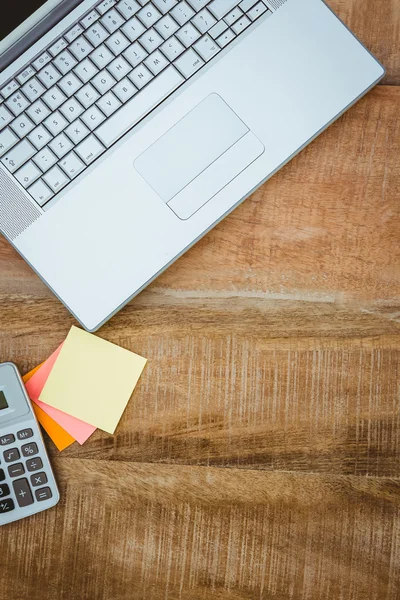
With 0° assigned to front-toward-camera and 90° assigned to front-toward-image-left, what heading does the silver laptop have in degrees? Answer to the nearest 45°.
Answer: approximately 315°

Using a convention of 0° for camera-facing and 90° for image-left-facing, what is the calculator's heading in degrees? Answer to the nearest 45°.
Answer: approximately 0°
